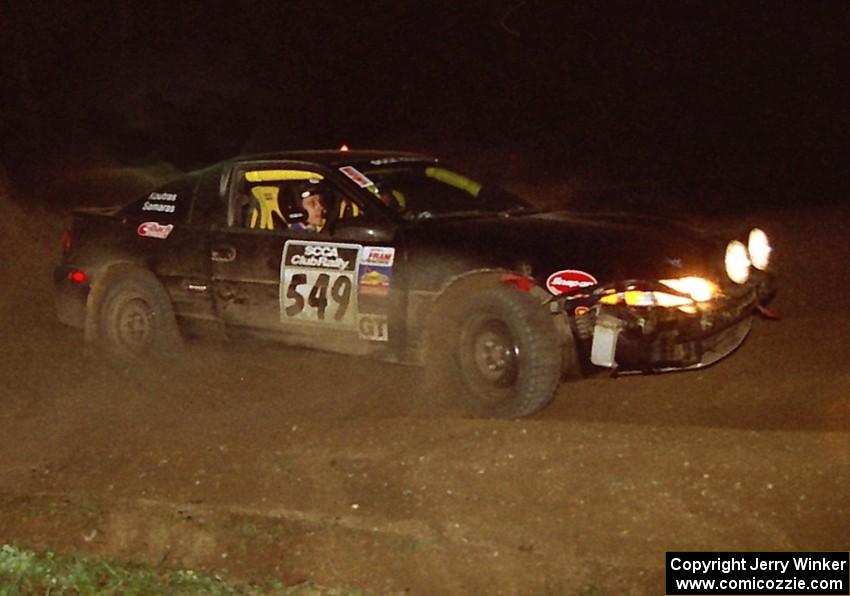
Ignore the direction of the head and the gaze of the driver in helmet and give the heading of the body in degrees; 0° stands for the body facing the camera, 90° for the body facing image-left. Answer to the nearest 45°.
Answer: approximately 315°

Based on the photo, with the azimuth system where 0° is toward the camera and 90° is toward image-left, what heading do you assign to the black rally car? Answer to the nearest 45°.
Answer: approximately 315°
